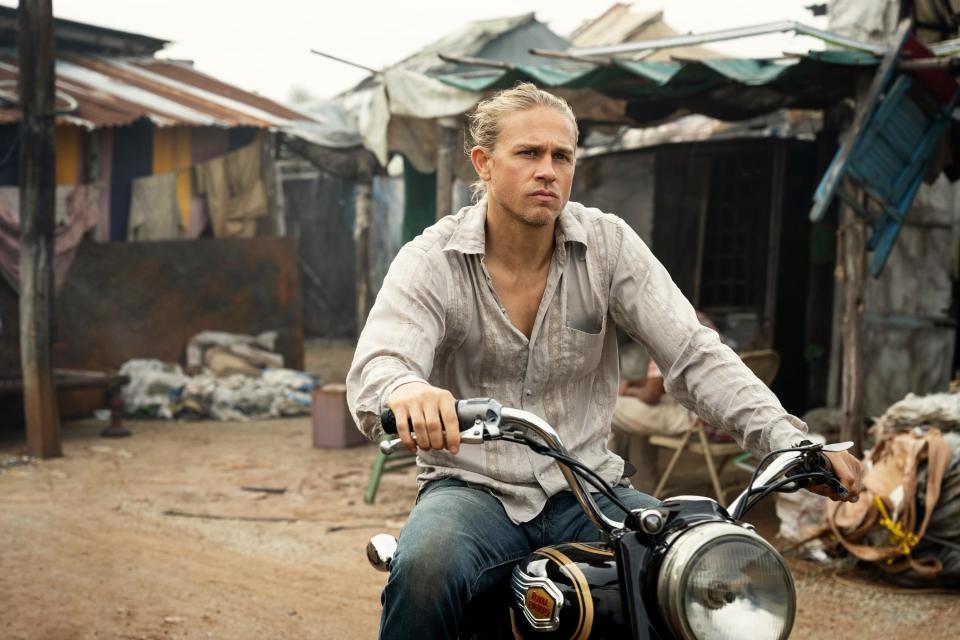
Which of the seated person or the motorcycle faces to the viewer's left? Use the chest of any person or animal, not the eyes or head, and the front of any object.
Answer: the seated person

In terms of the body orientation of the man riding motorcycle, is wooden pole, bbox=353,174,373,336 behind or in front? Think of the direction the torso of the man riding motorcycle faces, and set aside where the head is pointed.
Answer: behind

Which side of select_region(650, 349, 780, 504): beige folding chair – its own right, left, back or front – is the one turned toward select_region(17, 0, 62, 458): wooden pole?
front

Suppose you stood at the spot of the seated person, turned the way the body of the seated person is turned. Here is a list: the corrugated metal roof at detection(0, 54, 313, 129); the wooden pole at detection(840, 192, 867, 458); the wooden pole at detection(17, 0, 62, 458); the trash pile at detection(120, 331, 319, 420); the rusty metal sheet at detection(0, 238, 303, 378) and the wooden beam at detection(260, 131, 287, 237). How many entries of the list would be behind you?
1

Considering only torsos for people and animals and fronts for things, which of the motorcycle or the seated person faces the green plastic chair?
the seated person

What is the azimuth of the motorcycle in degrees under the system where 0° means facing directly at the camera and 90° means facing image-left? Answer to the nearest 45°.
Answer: approximately 315°

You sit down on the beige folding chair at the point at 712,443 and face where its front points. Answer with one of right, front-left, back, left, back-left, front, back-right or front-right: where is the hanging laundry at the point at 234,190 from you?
front-right

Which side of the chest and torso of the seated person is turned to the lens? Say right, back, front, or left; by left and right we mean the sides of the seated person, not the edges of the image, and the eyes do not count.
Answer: left

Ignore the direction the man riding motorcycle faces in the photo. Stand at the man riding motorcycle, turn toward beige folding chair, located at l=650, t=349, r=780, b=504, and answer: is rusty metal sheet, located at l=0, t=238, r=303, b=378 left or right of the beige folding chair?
left

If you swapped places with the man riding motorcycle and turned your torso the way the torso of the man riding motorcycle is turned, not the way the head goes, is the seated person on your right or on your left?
on your left

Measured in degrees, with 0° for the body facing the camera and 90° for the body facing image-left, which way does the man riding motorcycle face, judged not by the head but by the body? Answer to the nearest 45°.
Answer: approximately 315°

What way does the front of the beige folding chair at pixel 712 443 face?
to the viewer's left
